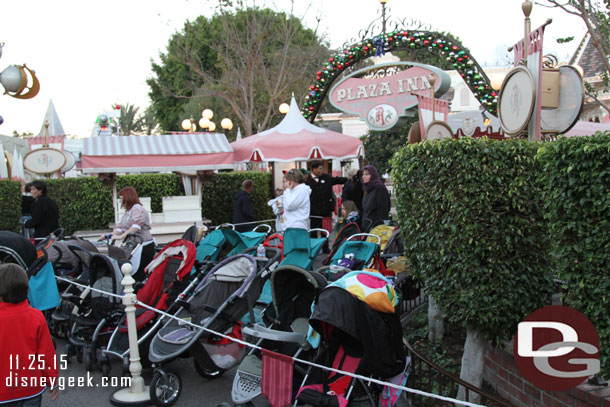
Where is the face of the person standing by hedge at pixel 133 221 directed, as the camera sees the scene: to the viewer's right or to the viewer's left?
to the viewer's left

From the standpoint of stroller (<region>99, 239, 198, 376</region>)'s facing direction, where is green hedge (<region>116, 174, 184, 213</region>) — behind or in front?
behind

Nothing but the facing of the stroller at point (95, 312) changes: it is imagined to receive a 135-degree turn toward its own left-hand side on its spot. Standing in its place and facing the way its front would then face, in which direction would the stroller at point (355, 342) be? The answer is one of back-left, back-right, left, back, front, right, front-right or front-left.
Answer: front-right

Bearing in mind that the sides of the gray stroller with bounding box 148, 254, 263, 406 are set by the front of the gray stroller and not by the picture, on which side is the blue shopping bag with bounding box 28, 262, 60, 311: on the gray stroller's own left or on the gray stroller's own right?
on the gray stroller's own right

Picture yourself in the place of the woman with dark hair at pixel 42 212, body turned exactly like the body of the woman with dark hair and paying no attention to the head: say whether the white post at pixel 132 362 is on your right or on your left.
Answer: on your left

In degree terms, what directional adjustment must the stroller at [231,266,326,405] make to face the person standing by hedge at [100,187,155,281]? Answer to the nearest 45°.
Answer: approximately 90° to its right
